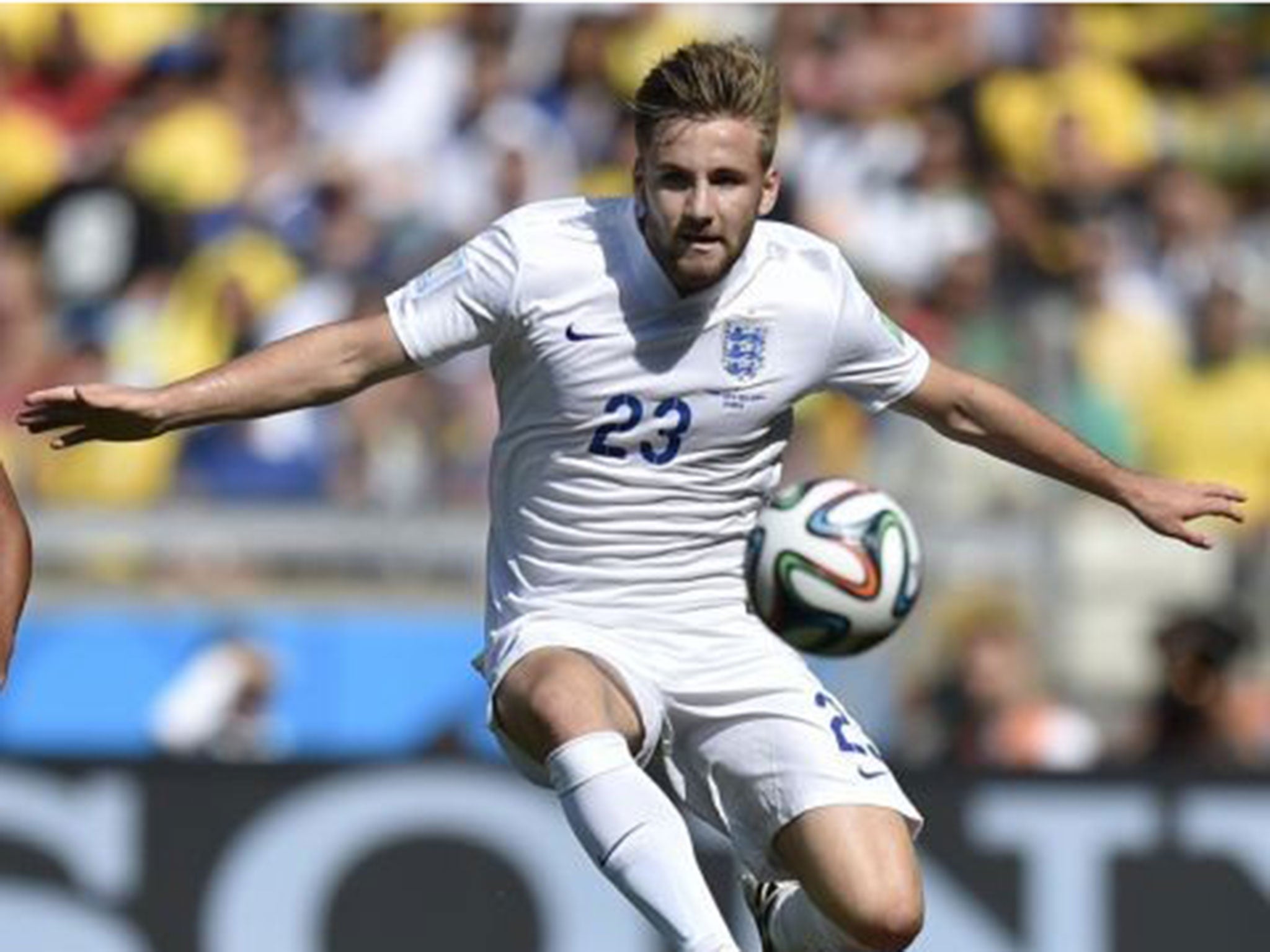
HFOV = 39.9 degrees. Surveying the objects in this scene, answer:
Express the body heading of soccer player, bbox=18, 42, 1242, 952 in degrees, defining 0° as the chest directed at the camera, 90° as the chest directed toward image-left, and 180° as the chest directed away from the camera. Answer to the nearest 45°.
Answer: approximately 0°
